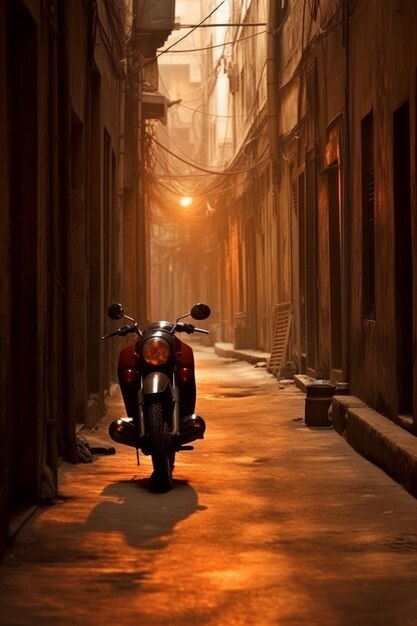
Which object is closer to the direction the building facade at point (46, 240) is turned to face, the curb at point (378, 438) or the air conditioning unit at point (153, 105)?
the curb

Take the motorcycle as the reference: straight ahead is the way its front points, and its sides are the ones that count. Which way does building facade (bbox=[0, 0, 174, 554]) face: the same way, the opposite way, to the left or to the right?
to the left

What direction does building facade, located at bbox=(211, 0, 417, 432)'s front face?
to the viewer's left

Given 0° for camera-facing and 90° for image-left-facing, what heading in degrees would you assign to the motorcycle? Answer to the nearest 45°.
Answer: approximately 0°

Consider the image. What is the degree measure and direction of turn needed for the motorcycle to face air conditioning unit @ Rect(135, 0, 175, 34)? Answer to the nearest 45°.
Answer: approximately 180°

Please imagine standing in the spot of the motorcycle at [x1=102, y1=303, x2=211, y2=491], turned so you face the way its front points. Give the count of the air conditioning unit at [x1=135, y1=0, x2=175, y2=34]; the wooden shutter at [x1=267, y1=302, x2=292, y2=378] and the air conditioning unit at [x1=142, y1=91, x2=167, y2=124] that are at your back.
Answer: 3

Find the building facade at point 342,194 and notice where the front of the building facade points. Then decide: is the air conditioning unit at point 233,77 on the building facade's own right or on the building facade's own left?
on the building facade's own right

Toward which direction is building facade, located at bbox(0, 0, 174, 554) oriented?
to the viewer's right

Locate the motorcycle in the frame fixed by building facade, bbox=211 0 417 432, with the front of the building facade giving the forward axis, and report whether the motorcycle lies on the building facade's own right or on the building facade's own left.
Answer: on the building facade's own left
